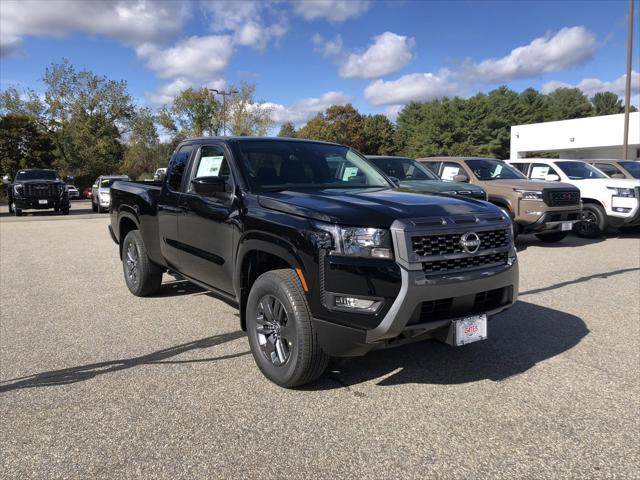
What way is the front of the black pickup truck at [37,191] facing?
toward the camera

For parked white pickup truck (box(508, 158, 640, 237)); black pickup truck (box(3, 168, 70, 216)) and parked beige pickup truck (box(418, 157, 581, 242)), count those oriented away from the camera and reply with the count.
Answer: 0

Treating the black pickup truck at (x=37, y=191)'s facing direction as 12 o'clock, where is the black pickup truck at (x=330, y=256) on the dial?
the black pickup truck at (x=330, y=256) is roughly at 12 o'clock from the black pickup truck at (x=37, y=191).

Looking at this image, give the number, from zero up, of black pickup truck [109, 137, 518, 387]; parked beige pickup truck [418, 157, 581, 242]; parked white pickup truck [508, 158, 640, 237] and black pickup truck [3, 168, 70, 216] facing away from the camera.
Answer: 0

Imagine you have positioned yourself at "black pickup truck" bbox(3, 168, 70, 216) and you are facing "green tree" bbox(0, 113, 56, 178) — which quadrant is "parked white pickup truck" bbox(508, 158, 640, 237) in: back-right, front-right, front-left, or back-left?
back-right

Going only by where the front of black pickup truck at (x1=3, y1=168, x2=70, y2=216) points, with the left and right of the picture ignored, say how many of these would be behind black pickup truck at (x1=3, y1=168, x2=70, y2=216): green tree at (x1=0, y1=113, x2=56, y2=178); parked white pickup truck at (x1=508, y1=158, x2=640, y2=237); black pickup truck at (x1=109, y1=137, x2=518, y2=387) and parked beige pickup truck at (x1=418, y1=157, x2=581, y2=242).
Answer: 1

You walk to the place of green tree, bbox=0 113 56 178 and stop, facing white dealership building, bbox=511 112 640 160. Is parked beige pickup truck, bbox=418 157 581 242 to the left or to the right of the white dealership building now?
right

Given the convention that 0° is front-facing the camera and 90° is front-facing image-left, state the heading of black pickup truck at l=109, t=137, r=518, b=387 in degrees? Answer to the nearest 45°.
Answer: approximately 315°

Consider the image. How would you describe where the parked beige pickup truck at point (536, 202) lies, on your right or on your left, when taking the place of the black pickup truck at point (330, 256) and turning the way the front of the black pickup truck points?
on your left

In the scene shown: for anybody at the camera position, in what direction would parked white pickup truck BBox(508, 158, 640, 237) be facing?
facing the viewer and to the right of the viewer

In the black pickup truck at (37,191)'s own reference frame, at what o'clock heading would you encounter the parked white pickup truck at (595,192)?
The parked white pickup truck is roughly at 11 o'clock from the black pickup truck.

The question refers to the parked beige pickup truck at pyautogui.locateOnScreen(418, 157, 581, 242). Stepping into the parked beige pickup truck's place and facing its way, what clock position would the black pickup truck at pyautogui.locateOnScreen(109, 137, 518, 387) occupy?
The black pickup truck is roughly at 2 o'clock from the parked beige pickup truck.

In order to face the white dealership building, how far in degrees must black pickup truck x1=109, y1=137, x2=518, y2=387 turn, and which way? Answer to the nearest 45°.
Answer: approximately 90° to its left

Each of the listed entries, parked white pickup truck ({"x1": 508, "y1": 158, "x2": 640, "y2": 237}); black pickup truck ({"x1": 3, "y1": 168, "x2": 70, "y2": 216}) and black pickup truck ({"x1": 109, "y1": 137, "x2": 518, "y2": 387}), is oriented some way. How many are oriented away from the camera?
0

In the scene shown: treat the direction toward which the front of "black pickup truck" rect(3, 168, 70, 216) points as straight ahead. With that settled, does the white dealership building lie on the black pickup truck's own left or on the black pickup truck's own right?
on the black pickup truck's own left
